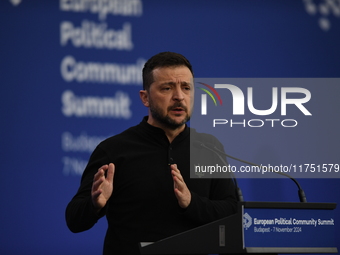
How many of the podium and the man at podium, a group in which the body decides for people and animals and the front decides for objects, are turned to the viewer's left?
0

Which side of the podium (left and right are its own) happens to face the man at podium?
back

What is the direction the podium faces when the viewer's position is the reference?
facing the viewer and to the right of the viewer

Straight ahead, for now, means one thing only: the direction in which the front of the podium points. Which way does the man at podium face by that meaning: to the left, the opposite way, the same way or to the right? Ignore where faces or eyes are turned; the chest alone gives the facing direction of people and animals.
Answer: the same way

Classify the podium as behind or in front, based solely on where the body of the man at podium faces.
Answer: in front

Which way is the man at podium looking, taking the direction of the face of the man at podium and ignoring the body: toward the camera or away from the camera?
toward the camera
